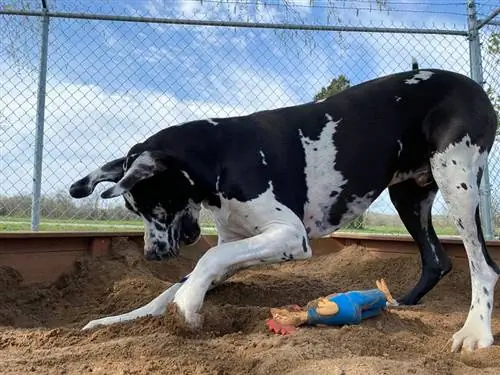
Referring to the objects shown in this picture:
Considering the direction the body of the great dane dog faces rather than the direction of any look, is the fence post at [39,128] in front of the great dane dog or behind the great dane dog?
in front

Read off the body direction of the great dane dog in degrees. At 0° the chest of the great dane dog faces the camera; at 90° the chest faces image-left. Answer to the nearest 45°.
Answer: approximately 90°

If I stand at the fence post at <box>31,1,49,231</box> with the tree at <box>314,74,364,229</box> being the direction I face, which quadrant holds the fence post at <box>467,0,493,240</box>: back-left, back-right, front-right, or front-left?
front-right

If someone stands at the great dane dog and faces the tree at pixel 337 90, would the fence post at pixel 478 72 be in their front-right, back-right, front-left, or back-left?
front-right

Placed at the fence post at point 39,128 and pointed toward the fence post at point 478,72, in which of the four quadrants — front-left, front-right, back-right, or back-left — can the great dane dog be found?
front-right

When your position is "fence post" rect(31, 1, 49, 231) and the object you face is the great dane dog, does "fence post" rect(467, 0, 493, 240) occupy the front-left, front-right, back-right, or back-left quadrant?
front-left

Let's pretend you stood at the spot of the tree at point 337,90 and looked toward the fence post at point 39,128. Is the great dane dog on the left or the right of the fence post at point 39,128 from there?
left

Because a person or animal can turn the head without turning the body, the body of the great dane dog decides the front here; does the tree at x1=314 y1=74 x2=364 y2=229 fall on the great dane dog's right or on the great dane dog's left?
on the great dane dog's right

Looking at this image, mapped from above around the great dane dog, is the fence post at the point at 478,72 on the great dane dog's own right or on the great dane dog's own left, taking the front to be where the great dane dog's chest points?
on the great dane dog's own right
